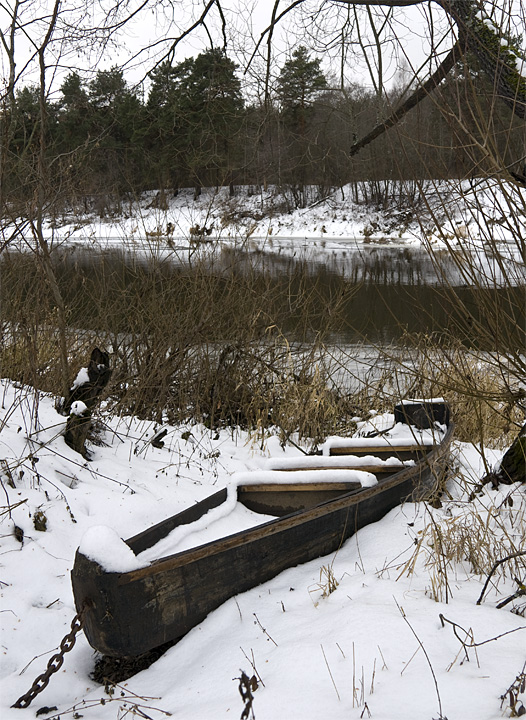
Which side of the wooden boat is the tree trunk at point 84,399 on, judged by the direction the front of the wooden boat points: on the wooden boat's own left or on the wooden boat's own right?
on the wooden boat's own right

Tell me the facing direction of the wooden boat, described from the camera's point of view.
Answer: facing the viewer and to the left of the viewer

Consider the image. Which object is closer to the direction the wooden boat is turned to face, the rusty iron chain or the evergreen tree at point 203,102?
the rusty iron chain

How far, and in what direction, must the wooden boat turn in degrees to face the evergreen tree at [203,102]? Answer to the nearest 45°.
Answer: approximately 135° to its right

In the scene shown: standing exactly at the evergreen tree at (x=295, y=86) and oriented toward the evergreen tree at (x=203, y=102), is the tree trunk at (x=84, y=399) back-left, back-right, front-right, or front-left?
front-left

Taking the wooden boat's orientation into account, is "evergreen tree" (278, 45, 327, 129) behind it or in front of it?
behind

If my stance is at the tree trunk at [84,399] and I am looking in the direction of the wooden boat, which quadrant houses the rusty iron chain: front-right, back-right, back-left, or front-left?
front-right

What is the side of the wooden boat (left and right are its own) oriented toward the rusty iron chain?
front
